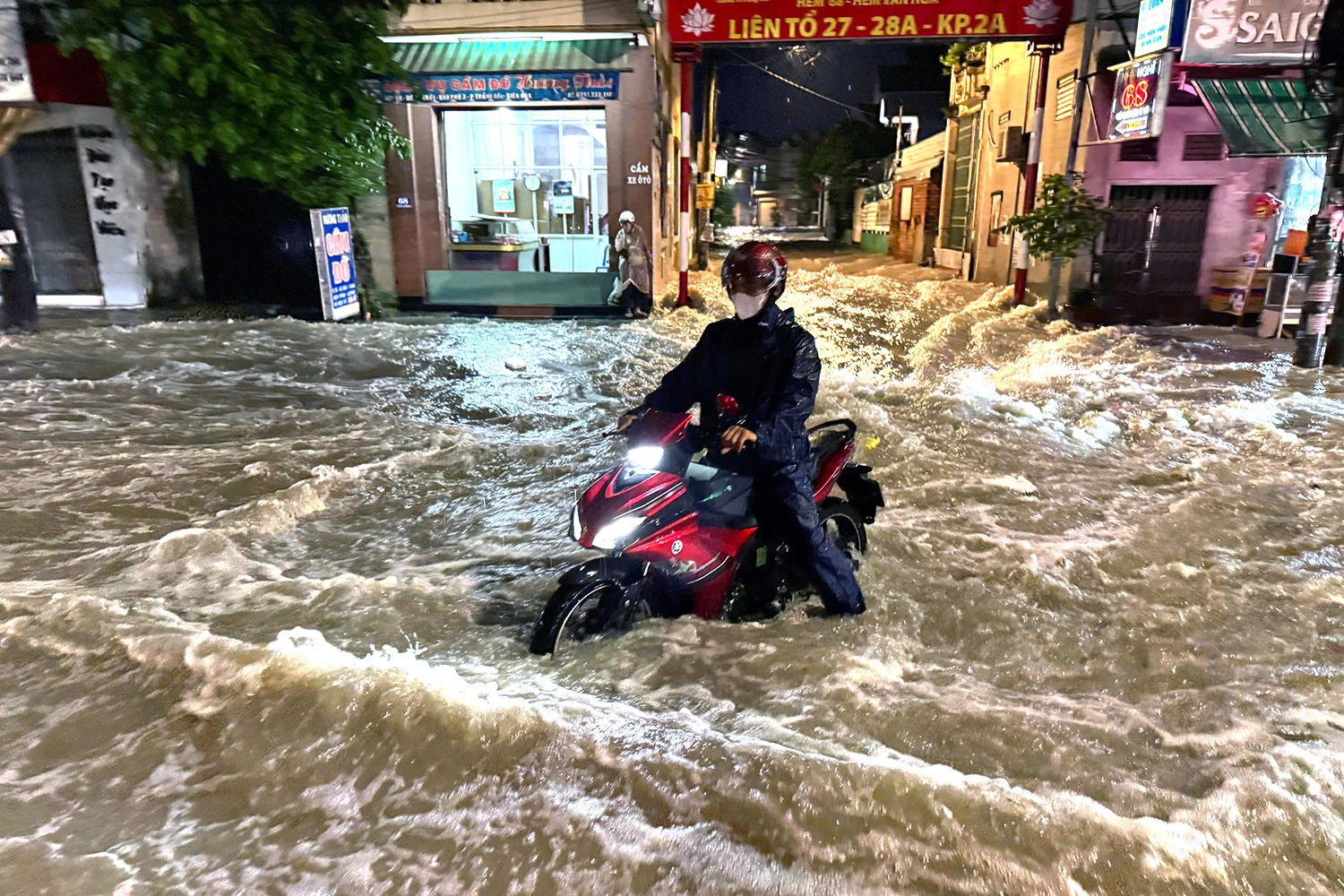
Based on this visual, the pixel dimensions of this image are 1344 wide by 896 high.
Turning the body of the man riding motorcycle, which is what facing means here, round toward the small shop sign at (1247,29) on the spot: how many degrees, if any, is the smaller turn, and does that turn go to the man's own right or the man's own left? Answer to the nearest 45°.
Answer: approximately 180°

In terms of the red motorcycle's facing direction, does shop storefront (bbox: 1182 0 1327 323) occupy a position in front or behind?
behind

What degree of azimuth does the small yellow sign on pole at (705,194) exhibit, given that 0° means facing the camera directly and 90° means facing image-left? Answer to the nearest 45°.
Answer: approximately 0°

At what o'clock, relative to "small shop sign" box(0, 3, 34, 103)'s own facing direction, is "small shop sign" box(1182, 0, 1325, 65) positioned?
"small shop sign" box(1182, 0, 1325, 65) is roughly at 10 o'clock from "small shop sign" box(0, 3, 34, 103).

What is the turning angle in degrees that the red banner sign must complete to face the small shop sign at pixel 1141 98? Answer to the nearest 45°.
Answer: approximately 90° to its left
